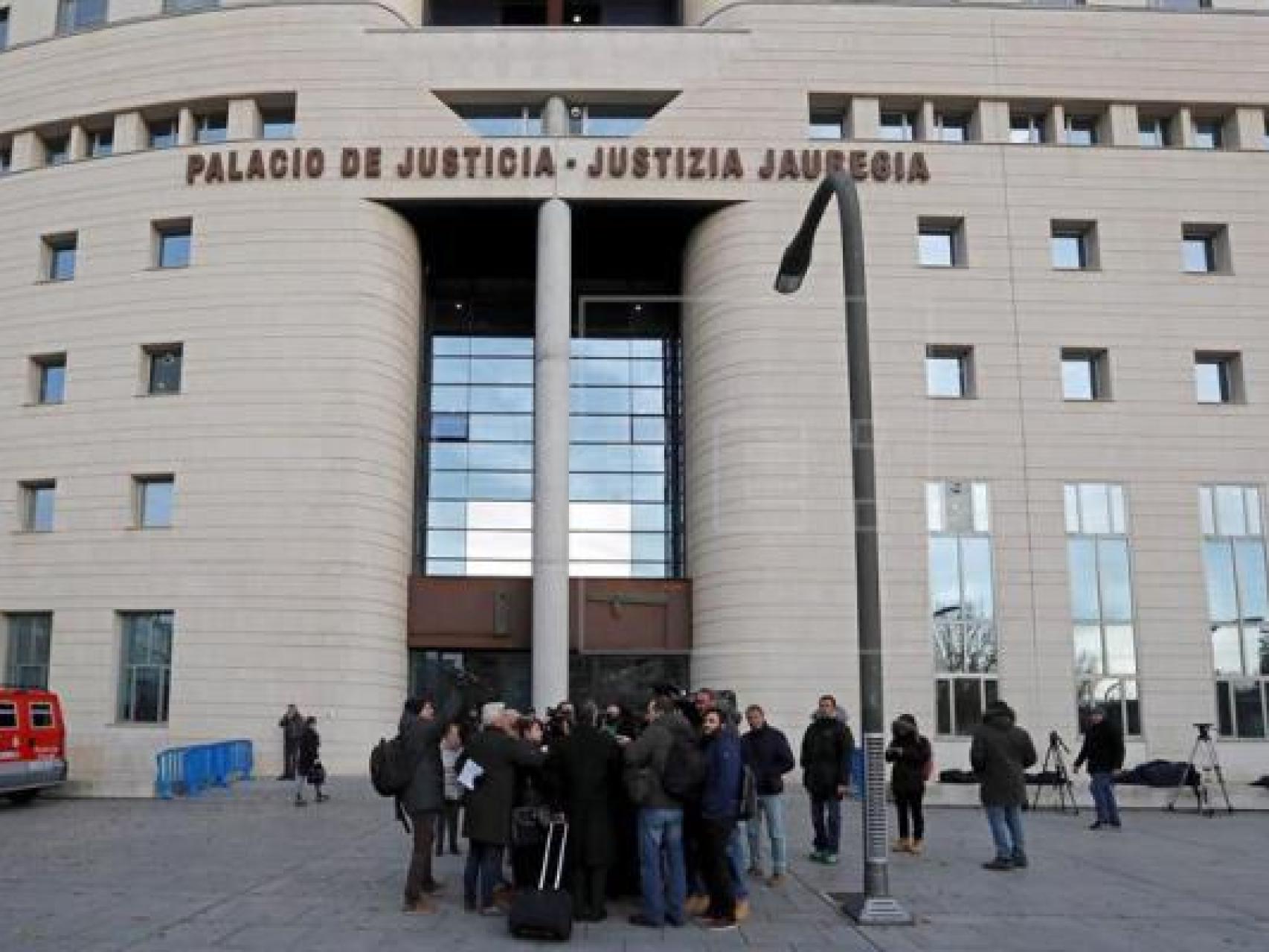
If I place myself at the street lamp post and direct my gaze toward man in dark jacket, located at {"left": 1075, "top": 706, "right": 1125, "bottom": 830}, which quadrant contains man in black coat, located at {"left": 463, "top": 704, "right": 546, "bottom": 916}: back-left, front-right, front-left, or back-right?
back-left

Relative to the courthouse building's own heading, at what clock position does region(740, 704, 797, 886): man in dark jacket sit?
The man in dark jacket is roughly at 12 o'clock from the courthouse building.

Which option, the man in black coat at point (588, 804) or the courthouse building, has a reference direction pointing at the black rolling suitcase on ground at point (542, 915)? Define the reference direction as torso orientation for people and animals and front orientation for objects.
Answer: the courthouse building

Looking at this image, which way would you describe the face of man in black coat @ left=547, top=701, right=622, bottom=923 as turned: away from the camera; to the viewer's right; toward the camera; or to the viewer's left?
away from the camera

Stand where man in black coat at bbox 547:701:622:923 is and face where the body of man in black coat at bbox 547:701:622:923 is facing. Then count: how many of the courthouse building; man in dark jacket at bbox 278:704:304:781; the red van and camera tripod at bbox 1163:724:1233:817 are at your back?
0

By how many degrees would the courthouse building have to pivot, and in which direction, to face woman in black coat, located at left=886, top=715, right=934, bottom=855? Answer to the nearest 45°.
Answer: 0° — it already faces them

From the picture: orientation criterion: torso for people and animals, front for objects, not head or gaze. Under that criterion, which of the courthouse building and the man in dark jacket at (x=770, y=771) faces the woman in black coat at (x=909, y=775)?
the courthouse building

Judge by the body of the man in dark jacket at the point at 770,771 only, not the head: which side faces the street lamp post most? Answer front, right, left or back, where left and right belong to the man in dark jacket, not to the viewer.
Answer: left

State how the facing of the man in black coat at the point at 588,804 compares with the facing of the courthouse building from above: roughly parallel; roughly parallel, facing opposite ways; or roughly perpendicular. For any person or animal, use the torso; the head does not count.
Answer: roughly parallel, facing opposite ways

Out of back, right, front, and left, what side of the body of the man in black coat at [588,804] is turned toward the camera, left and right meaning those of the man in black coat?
back

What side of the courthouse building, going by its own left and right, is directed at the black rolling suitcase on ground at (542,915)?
front

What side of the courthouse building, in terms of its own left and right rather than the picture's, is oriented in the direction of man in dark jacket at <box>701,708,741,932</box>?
front

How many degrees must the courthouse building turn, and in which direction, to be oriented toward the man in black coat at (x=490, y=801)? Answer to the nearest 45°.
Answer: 0° — it already faces them

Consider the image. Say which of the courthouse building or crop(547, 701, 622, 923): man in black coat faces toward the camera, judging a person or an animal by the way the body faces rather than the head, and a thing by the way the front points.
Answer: the courthouse building

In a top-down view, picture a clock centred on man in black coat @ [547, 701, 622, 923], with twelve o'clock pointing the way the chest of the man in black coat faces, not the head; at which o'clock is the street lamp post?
The street lamp post is roughly at 3 o'clock from the man in black coat.

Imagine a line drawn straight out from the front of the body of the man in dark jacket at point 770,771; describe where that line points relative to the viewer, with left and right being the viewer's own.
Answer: facing the viewer and to the left of the viewer

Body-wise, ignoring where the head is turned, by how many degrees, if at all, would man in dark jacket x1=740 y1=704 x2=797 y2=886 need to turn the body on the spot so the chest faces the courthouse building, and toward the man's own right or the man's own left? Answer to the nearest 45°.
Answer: approximately 135° to the man's own right

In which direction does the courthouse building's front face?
toward the camera

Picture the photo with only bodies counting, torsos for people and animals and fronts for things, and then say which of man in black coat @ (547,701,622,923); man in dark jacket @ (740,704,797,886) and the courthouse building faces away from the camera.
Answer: the man in black coat
